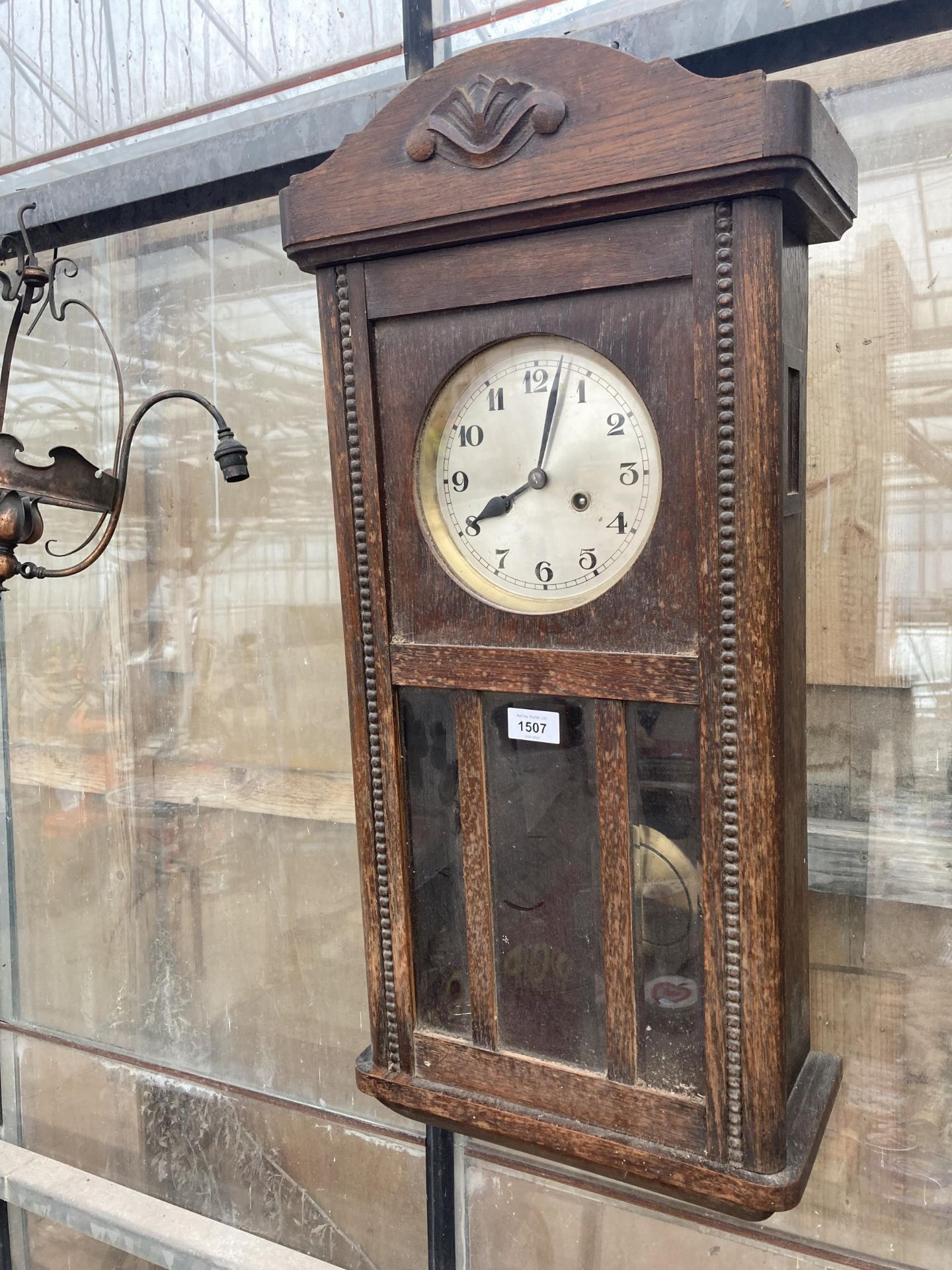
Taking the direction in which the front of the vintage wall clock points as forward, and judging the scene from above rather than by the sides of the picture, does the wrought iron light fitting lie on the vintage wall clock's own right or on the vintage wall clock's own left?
on the vintage wall clock's own right

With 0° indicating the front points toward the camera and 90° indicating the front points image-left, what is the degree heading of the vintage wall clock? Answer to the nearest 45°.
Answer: approximately 45°
